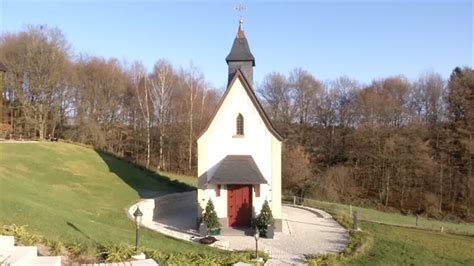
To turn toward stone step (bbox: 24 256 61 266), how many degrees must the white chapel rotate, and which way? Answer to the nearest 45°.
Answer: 0° — it already faces it

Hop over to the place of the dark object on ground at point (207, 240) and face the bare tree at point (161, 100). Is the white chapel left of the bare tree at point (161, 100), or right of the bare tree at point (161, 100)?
right

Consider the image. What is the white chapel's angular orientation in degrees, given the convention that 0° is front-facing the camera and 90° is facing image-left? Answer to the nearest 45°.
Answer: approximately 0°

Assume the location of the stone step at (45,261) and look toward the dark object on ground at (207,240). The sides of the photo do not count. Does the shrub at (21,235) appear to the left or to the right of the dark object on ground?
left

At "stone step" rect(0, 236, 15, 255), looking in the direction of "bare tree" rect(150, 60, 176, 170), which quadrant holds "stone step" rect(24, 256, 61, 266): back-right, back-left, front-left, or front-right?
back-right

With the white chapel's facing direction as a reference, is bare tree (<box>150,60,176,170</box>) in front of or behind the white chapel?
behind

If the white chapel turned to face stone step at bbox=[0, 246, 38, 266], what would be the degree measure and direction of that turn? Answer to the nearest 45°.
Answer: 0° — it already faces it

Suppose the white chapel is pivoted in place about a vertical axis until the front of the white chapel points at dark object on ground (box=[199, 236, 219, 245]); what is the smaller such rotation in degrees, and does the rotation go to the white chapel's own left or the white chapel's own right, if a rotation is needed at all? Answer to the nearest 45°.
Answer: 0° — it already faces it
